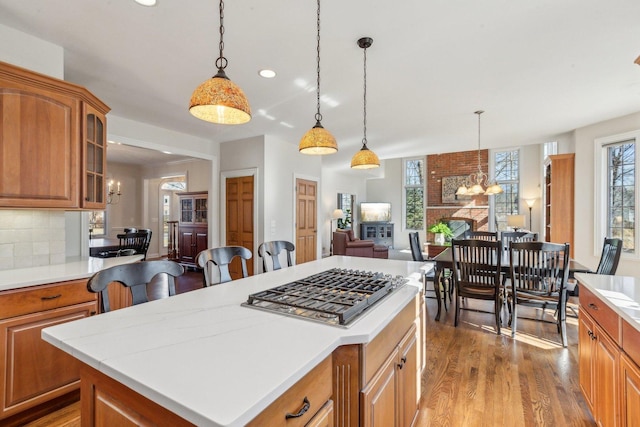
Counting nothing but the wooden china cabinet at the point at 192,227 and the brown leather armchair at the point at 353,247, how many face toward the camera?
1

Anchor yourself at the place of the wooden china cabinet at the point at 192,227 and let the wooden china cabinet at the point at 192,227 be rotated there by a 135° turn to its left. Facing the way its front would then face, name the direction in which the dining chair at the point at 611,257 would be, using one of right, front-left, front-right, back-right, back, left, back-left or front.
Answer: right

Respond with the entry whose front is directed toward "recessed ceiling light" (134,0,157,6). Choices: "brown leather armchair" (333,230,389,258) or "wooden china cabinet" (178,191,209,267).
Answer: the wooden china cabinet

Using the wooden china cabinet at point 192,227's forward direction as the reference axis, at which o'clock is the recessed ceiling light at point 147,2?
The recessed ceiling light is roughly at 12 o'clock from the wooden china cabinet.

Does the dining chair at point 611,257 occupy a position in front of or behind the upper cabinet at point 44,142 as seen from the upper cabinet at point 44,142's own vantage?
in front

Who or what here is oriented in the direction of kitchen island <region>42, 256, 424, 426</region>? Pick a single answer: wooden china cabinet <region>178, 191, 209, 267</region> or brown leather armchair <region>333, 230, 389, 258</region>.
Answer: the wooden china cabinet

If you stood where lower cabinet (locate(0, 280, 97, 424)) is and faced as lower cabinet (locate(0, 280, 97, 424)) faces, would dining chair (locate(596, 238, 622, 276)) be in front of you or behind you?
in front

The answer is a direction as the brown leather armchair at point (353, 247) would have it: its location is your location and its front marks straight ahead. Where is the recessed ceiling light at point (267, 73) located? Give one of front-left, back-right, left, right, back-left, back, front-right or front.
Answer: right

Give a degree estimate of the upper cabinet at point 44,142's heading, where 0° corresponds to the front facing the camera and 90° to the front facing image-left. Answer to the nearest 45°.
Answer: approximately 315°

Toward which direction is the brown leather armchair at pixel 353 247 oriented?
to the viewer's right

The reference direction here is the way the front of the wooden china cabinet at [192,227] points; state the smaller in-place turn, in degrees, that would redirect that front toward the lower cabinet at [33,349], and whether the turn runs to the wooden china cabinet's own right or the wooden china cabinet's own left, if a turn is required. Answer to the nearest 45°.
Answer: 0° — it already faces it
